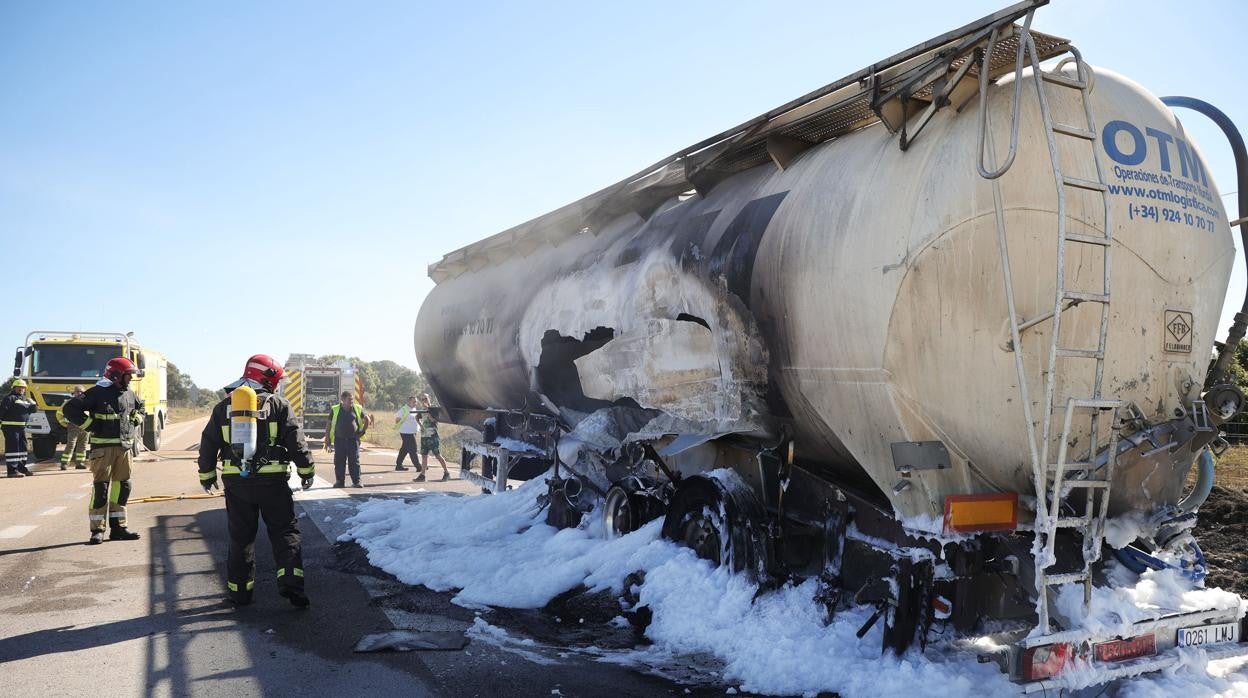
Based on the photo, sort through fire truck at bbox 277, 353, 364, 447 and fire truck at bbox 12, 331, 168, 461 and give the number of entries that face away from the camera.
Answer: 1

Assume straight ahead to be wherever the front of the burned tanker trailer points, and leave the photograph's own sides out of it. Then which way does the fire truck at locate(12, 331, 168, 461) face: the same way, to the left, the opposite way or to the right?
the opposite way

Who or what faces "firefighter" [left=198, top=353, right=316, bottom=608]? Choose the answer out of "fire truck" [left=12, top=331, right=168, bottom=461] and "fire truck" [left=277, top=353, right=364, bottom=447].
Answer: "fire truck" [left=12, top=331, right=168, bottom=461]

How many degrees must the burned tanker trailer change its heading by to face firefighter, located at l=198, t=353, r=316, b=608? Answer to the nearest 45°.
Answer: approximately 45° to its left

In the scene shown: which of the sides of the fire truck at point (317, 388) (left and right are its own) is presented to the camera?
back

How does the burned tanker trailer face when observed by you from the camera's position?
facing away from the viewer and to the left of the viewer

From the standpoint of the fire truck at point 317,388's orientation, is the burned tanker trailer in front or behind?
behind

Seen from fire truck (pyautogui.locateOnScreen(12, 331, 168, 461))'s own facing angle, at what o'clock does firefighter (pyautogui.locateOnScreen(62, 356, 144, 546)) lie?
The firefighter is roughly at 12 o'clock from the fire truck.

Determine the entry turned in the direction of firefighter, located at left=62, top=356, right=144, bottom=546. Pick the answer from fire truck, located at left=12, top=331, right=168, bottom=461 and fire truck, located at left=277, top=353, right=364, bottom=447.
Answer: fire truck, located at left=12, top=331, right=168, bottom=461

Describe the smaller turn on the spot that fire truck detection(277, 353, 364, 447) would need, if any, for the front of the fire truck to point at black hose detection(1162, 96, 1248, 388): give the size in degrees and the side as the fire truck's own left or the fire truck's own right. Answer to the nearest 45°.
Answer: approximately 180°

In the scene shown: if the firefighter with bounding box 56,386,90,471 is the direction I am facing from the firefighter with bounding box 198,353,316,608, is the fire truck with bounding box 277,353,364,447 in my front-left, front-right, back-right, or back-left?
front-right

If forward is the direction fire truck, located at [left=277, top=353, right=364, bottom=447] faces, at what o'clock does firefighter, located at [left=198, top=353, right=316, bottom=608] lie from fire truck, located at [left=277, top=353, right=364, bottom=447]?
The firefighter is roughly at 6 o'clock from the fire truck.

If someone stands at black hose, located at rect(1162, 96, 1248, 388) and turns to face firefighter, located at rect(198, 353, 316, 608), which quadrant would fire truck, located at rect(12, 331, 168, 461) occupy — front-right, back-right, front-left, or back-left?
front-right

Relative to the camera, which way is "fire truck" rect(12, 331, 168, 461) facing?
toward the camera

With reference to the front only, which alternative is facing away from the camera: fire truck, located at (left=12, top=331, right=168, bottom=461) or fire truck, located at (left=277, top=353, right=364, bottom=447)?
fire truck, located at (left=277, top=353, right=364, bottom=447)
